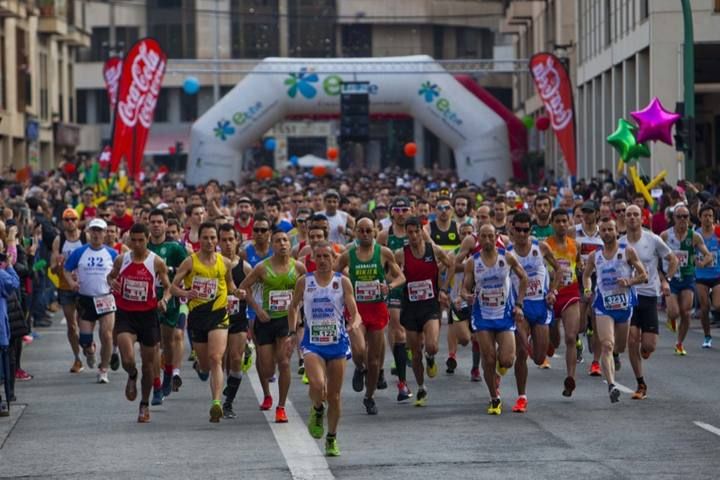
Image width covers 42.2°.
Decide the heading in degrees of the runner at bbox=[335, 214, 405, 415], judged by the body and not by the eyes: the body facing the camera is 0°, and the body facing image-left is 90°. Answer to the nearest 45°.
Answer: approximately 0°

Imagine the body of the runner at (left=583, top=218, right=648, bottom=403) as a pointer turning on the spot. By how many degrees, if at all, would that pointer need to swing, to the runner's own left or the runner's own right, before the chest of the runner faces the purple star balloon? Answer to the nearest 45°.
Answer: approximately 180°

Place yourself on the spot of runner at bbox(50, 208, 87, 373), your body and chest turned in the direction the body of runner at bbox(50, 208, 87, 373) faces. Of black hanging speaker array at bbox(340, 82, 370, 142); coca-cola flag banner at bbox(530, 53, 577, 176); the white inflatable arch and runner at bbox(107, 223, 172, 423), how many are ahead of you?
1

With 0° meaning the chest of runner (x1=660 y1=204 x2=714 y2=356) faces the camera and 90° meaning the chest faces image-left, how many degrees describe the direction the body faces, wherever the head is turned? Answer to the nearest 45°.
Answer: approximately 0°

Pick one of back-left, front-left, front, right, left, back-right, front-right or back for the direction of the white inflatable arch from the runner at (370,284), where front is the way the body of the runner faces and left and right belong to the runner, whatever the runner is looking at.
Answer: back

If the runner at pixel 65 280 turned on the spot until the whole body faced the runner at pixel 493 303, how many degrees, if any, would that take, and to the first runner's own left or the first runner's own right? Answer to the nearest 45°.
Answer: approximately 45° to the first runner's own left

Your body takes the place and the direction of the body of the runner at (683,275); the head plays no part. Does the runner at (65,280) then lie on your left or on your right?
on your right
